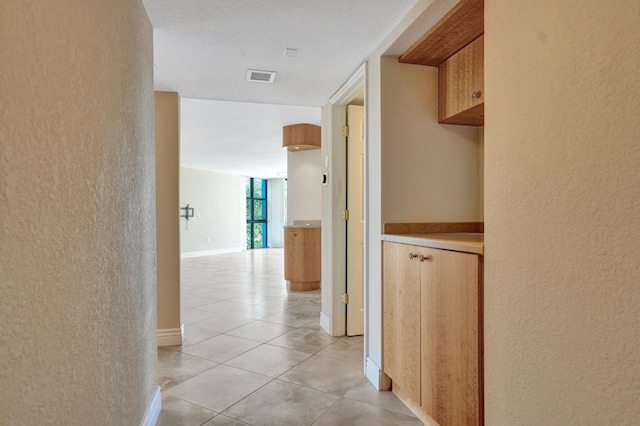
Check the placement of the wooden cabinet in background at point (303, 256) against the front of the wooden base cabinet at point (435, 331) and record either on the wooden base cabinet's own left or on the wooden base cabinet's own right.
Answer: on the wooden base cabinet's own right

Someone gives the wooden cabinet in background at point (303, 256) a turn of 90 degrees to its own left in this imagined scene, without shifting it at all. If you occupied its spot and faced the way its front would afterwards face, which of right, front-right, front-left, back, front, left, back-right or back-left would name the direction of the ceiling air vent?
front-right

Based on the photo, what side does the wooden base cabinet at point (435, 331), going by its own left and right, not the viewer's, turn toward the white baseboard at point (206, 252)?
right

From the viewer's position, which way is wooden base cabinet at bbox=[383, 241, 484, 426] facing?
facing the viewer and to the left of the viewer

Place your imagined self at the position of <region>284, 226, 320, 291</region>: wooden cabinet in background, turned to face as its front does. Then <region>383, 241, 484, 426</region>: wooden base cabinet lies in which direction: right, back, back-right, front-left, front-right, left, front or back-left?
front-left

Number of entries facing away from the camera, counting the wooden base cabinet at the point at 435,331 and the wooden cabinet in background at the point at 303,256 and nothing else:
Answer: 0

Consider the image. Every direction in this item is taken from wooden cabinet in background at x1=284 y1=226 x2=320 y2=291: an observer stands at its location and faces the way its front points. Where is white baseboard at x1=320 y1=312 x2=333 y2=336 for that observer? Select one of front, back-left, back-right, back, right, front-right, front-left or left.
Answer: front-left

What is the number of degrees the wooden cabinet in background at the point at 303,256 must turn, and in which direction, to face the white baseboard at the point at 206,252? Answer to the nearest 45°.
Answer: approximately 90° to its right
